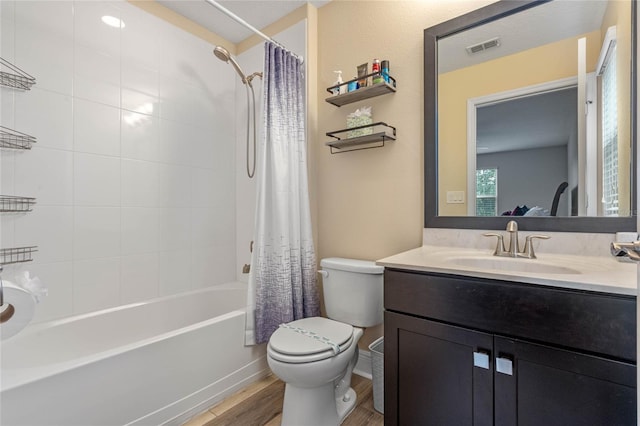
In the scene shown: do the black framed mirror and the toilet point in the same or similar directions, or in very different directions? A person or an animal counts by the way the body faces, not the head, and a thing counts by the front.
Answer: same or similar directions

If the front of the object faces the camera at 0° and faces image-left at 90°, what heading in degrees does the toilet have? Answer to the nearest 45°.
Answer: approximately 45°

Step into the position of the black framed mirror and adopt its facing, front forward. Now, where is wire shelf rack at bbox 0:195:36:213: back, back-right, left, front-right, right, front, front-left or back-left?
front-right

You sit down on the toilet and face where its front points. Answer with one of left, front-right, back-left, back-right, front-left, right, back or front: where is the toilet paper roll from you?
front

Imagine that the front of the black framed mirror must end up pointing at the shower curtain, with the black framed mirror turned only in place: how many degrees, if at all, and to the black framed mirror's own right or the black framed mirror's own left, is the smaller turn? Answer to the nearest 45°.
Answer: approximately 90° to the black framed mirror's own right

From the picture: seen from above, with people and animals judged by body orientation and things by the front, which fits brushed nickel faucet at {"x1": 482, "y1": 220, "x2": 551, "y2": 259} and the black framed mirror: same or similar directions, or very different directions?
same or similar directions

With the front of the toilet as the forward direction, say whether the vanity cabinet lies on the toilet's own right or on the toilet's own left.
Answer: on the toilet's own left

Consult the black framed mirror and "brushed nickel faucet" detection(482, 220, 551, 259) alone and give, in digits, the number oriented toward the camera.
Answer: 2

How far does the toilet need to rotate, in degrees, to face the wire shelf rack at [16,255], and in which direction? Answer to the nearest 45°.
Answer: approximately 45° to its right

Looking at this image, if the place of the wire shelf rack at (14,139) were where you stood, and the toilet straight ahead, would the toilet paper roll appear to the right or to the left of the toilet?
right

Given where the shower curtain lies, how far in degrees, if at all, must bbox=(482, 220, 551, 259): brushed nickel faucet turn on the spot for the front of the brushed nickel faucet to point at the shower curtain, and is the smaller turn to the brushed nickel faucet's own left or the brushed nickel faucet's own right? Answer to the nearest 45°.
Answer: approximately 90° to the brushed nickel faucet's own right

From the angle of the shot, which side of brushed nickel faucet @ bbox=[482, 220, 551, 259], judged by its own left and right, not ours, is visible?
front

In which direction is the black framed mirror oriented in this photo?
toward the camera

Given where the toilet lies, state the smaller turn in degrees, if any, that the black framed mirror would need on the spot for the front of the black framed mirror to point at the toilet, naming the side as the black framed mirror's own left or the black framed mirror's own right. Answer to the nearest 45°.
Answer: approximately 45° to the black framed mirror's own right
